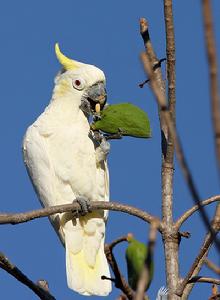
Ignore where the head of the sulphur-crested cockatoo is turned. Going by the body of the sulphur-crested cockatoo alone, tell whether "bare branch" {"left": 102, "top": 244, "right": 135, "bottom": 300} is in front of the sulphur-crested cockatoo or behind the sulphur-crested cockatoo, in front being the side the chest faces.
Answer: in front

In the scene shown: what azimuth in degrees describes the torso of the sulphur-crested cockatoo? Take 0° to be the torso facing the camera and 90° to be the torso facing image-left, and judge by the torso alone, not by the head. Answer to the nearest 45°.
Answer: approximately 315°
